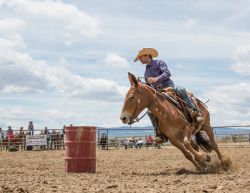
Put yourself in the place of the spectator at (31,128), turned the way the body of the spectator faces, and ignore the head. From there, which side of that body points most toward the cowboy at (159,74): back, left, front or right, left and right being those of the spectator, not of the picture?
front

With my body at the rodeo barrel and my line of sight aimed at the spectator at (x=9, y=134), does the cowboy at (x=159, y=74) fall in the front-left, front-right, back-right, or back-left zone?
back-right

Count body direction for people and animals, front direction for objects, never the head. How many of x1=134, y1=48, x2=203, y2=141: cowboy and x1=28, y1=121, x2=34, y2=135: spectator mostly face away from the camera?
0

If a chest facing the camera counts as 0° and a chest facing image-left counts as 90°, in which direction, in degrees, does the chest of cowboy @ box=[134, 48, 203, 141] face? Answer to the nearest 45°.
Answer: approximately 45°

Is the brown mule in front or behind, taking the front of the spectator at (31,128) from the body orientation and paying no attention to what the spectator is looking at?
in front

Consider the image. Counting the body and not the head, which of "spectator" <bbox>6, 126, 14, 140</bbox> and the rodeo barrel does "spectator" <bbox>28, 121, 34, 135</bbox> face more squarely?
the rodeo barrel

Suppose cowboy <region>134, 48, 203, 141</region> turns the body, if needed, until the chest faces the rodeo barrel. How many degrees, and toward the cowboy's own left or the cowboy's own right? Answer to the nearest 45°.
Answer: approximately 45° to the cowboy's own right

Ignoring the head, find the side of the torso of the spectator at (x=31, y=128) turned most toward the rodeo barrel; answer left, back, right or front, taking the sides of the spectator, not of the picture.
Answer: front

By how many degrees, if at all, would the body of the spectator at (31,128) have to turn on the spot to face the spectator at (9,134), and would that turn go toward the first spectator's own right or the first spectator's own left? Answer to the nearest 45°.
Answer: approximately 90° to the first spectator's own right

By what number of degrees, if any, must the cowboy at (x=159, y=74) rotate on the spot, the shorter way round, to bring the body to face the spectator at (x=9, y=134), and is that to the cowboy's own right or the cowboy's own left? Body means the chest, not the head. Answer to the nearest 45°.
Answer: approximately 90° to the cowboy's own right

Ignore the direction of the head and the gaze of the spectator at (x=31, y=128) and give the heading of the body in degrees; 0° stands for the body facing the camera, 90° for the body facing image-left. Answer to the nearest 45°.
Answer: approximately 0°
